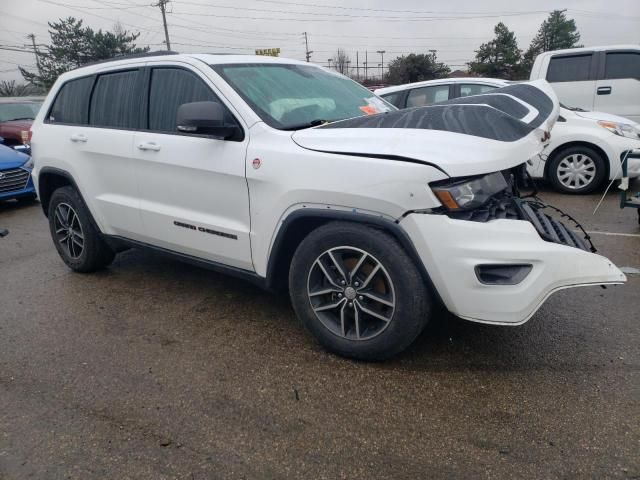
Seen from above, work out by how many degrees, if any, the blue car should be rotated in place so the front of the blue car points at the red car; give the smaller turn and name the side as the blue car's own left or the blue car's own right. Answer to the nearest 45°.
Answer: approximately 135° to the blue car's own left

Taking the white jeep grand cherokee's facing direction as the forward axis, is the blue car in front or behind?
behind

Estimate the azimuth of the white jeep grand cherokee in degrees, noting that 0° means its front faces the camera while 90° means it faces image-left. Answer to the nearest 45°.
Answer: approximately 315°

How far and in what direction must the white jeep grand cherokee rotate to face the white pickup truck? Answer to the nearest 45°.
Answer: approximately 90° to its left

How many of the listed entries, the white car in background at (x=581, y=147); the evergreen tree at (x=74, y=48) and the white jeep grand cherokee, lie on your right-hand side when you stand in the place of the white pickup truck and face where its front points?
2
